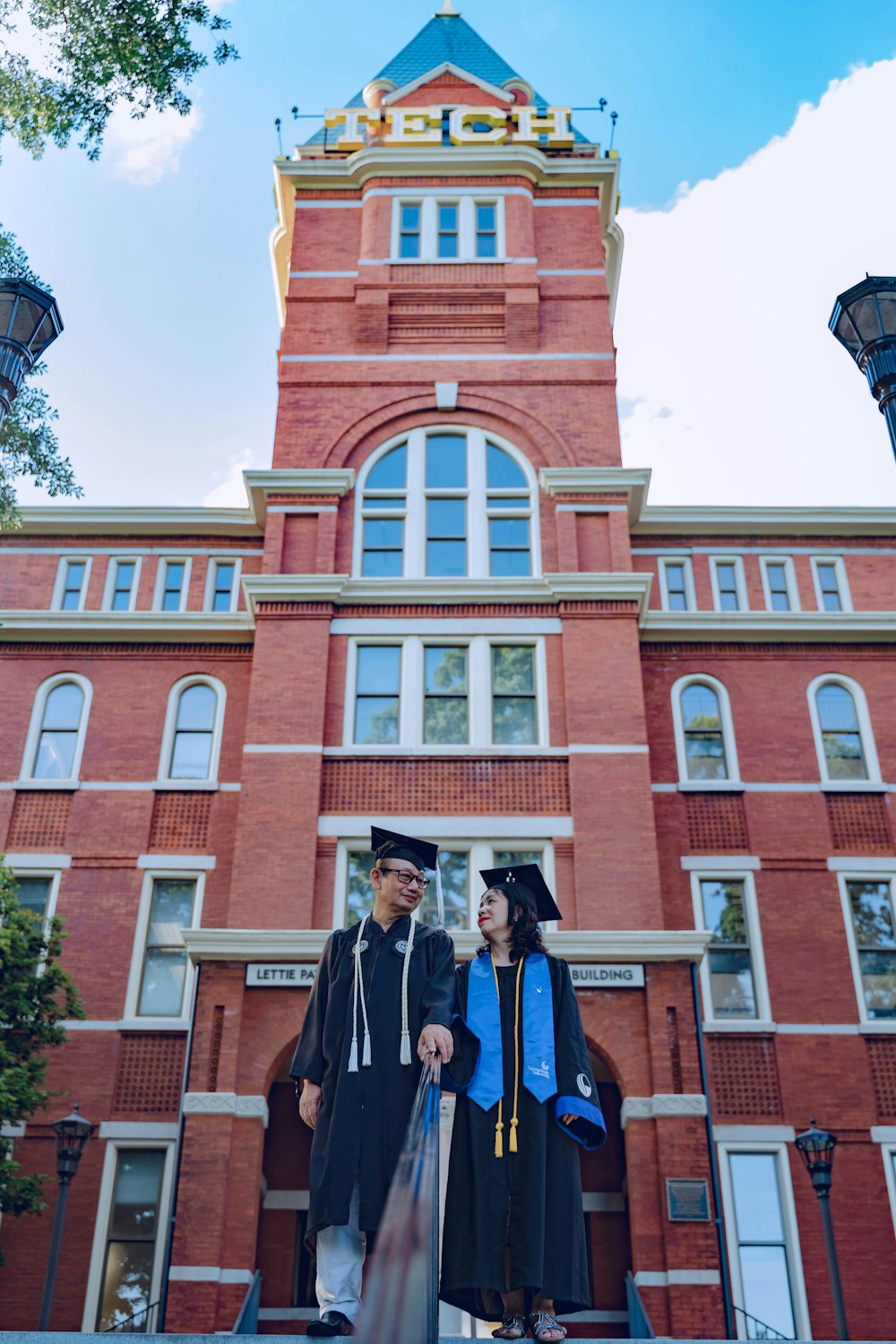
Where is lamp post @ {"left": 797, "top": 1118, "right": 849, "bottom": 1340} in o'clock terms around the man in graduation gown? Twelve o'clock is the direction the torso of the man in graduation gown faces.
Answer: The lamp post is roughly at 7 o'clock from the man in graduation gown.

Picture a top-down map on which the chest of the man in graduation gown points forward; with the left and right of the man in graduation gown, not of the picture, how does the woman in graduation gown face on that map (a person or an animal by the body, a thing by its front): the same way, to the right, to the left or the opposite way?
the same way

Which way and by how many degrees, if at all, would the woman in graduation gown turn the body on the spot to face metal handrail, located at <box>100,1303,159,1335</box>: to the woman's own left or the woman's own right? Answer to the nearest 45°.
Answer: approximately 135° to the woman's own right

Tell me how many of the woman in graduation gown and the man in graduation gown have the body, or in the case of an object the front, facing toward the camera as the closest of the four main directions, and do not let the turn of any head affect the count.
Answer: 2

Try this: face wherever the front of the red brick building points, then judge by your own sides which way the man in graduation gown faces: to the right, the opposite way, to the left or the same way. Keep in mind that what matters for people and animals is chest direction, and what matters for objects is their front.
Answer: the same way

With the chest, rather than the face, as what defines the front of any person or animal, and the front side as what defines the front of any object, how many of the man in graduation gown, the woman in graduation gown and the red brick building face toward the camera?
3

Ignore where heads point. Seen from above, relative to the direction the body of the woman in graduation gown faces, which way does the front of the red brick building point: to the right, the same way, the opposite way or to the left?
the same way

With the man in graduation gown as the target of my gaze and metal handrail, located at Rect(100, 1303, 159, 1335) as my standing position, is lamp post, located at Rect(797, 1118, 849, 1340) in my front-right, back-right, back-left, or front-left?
front-left

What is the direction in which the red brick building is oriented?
toward the camera

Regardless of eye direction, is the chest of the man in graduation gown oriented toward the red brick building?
no

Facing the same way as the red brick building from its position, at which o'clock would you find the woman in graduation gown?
The woman in graduation gown is roughly at 12 o'clock from the red brick building.

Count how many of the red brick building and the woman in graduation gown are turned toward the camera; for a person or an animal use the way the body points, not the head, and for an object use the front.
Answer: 2

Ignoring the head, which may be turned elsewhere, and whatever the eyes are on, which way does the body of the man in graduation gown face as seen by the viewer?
toward the camera
